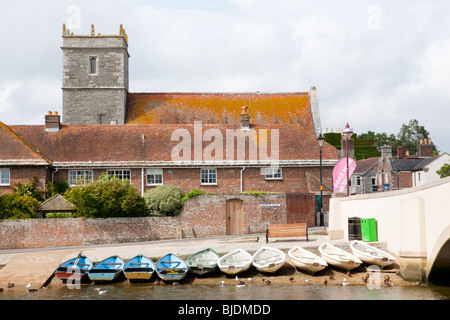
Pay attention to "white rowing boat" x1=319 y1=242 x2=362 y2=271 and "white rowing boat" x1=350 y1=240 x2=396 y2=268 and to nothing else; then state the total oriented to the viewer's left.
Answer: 0

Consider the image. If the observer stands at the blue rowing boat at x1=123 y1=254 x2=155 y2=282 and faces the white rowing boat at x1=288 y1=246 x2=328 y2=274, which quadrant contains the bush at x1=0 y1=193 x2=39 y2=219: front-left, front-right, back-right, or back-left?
back-left
